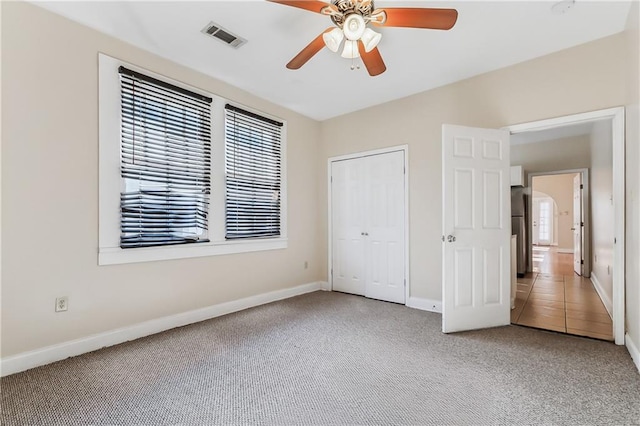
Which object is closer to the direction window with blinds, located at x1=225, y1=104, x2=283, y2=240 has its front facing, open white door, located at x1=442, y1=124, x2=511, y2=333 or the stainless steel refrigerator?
the open white door

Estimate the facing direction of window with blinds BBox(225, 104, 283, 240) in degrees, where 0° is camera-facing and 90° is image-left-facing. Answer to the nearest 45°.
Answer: approximately 315°

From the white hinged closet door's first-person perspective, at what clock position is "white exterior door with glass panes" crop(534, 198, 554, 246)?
The white exterior door with glass panes is roughly at 6 o'clock from the white hinged closet door.
